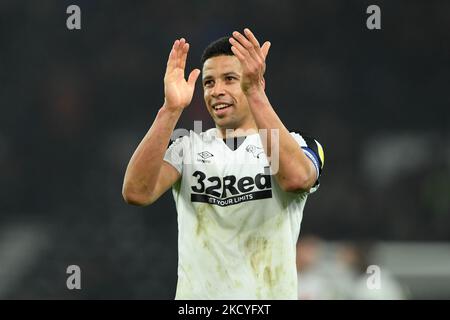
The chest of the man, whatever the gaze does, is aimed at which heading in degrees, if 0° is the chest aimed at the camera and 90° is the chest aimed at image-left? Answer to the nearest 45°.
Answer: approximately 0°
